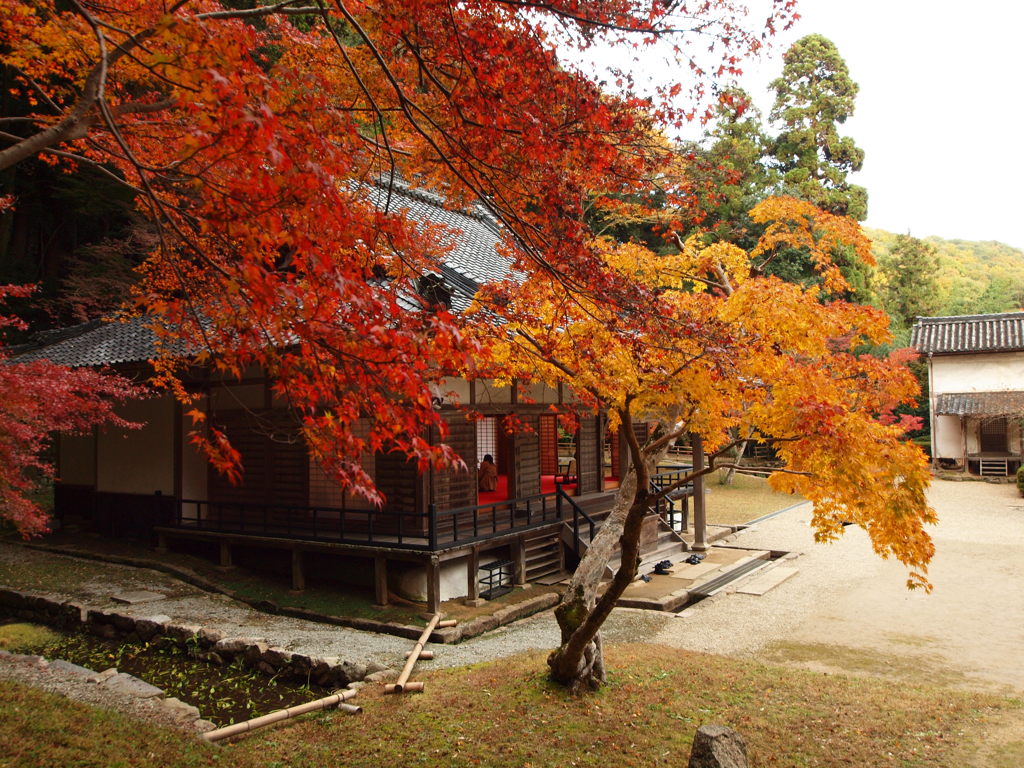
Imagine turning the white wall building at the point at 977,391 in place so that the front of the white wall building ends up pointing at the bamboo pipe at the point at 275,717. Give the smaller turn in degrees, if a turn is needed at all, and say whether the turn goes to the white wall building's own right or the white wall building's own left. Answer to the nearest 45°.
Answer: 0° — it already faces it

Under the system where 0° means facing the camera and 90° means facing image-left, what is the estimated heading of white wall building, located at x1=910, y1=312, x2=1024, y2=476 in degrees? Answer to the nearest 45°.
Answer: approximately 0°

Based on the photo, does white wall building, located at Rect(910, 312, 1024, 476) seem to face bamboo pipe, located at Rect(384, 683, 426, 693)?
yes

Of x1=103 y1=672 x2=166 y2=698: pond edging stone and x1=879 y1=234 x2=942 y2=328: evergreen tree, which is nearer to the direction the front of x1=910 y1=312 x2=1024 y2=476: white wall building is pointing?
the pond edging stone

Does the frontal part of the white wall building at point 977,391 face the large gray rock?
yes
